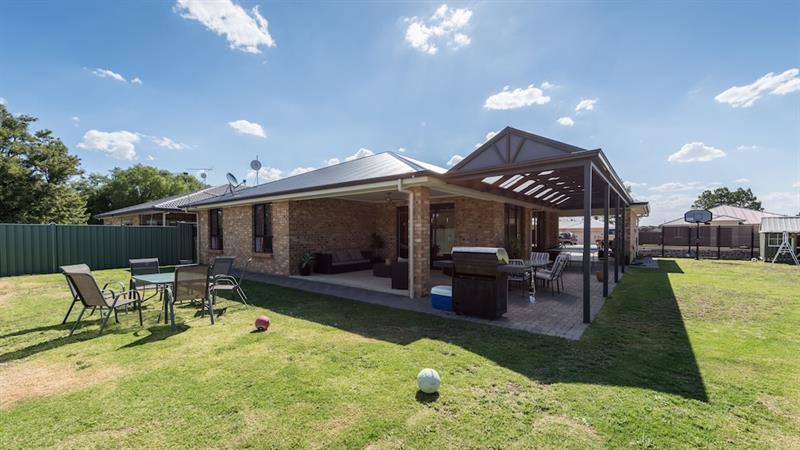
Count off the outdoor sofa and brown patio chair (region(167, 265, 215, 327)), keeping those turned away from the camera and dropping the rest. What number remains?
1

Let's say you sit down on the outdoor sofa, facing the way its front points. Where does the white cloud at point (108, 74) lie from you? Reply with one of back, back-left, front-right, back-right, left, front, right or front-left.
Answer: back-right

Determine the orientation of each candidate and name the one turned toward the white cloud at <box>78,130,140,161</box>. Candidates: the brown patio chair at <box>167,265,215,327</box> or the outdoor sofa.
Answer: the brown patio chair

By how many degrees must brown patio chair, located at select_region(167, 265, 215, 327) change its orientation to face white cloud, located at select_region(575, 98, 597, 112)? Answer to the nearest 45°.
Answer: approximately 90° to its right

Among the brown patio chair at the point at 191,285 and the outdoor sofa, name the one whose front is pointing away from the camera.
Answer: the brown patio chair

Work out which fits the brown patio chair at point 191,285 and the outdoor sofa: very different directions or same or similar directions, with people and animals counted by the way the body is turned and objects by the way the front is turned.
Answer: very different directions

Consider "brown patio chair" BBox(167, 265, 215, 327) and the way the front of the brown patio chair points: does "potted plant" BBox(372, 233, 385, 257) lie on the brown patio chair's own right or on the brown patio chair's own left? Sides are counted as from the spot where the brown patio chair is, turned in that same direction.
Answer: on the brown patio chair's own right

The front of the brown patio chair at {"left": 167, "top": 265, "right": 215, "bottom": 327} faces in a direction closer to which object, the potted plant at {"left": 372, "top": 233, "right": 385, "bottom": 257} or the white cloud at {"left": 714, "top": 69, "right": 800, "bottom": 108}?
the potted plant

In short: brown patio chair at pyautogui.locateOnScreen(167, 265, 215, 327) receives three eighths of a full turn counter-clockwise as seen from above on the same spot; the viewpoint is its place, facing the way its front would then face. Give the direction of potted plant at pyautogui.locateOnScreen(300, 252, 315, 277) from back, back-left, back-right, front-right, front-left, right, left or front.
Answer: back

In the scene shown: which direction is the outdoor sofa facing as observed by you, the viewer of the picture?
facing the viewer and to the right of the viewer

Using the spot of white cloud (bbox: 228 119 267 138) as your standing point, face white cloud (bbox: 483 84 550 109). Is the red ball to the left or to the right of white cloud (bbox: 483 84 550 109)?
right

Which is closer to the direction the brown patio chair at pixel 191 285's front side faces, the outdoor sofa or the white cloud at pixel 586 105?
the outdoor sofa

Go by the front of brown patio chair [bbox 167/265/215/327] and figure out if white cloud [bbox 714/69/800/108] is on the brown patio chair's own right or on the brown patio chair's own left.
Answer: on the brown patio chair's own right

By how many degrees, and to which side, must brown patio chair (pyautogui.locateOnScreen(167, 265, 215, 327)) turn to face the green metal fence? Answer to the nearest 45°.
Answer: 0° — it already faces it

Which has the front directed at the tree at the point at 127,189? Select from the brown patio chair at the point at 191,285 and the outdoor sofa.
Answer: the brown patio chair
